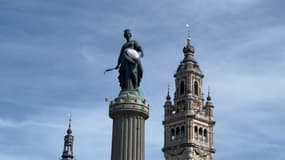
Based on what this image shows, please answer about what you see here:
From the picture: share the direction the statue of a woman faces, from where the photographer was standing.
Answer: facing the viewer
